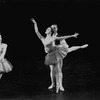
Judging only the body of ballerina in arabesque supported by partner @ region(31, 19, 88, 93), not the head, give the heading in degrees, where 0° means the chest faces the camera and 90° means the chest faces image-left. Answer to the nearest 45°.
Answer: approximately 45°
